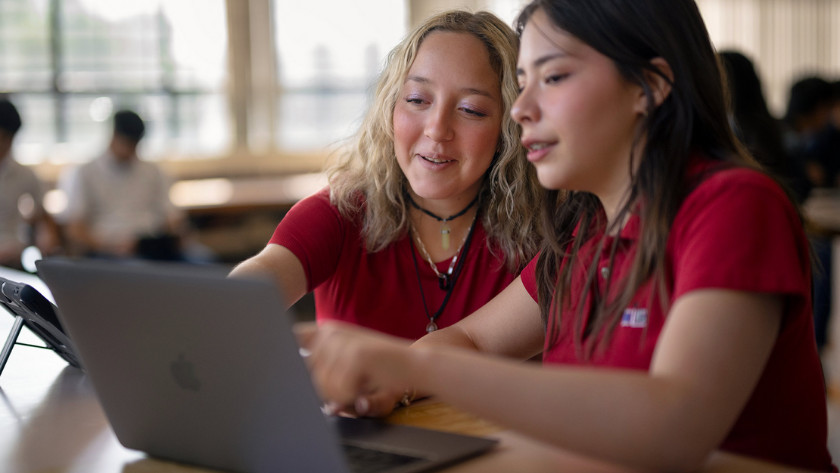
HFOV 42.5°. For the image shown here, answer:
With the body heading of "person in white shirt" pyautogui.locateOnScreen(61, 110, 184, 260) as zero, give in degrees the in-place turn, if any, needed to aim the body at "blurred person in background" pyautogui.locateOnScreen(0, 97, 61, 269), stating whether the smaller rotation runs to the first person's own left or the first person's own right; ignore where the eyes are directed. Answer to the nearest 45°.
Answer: approximately 45° to the first person's own right

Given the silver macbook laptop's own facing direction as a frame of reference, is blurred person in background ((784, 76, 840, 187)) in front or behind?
in front

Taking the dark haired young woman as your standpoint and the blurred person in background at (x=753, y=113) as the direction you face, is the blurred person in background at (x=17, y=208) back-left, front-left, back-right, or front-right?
front-left

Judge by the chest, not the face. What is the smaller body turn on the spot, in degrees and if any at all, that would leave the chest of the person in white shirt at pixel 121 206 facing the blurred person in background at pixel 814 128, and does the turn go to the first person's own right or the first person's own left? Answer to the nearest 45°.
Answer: approximately 90° to the first person's own left

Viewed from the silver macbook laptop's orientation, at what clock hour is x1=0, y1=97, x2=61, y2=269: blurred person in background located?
The blurred person in background is roughly at 10 o'clock from the silver macbook laptop.

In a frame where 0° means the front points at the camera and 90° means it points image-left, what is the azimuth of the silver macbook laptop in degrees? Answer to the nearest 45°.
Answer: approximately 225°

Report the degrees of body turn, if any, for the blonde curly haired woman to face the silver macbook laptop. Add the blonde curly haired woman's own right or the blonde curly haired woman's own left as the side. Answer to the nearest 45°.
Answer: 0° — they already face it

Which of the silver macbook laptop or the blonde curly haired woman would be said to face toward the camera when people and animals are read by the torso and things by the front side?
the blonde curly haired woman

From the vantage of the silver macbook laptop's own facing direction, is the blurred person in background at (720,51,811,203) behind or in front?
in front

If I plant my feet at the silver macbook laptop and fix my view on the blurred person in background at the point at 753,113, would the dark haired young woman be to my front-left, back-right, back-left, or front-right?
front-right

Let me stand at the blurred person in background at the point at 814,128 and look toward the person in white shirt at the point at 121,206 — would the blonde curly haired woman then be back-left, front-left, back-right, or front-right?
front-left

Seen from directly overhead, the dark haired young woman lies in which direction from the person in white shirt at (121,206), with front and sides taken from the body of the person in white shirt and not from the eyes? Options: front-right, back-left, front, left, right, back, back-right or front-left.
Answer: front

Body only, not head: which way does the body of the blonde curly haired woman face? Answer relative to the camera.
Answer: toward the camera

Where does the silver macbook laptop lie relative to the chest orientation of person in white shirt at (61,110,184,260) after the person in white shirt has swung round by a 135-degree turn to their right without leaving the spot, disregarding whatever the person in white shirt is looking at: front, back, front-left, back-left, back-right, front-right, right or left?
back-left
